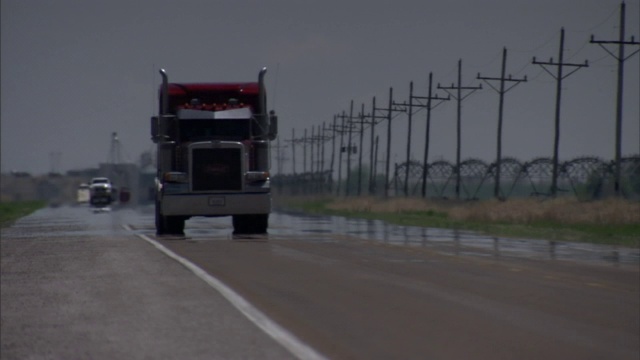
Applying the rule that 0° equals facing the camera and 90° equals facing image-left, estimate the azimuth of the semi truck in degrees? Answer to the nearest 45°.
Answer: approximately 0°
